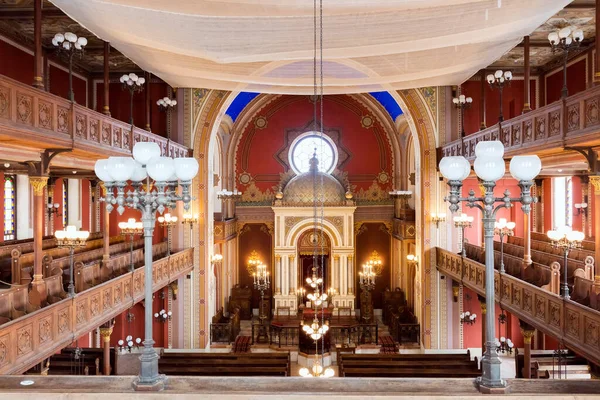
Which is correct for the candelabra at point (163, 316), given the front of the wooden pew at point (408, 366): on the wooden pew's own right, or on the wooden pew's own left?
on the wooden pew's own left

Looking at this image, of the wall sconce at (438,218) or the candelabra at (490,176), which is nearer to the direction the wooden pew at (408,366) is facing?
the wall sconce

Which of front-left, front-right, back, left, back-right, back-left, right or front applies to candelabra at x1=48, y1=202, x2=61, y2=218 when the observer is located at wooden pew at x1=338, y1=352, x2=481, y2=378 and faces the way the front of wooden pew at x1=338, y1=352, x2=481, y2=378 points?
left

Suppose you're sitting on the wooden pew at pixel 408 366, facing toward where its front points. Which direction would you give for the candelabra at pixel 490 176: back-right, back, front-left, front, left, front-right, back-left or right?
back

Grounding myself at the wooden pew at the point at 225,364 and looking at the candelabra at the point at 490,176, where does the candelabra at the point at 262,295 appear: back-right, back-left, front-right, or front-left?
back-left

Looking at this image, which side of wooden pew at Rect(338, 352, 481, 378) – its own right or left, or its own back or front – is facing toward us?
back

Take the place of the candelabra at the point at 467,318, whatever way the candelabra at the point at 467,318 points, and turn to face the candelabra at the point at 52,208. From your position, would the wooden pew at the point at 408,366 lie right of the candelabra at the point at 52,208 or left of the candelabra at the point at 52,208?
left

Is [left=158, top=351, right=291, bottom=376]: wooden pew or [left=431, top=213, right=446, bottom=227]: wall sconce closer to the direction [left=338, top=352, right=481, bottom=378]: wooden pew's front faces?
the wall sconce

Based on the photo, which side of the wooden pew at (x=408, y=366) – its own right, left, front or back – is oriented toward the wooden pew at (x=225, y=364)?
left

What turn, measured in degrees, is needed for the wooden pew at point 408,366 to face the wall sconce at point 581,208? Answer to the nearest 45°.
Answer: approximately 45° to its right
